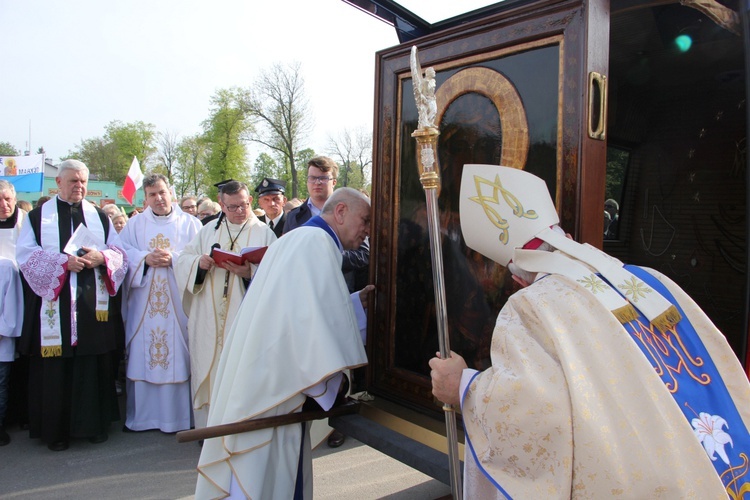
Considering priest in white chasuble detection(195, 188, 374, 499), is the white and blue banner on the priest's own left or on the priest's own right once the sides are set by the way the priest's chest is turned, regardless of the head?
on the priest's own left

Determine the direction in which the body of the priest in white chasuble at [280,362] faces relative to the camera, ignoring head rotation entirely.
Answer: to the viewer's right

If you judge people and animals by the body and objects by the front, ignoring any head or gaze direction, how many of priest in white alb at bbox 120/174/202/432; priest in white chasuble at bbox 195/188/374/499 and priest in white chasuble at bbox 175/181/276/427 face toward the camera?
2

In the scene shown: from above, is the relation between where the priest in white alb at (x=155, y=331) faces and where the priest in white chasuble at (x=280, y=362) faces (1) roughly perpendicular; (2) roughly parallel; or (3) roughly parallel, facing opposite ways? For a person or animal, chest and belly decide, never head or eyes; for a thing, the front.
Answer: roughly perpendicular

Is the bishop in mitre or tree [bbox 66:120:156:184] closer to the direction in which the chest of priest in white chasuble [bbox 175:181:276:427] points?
the bishop in mitre

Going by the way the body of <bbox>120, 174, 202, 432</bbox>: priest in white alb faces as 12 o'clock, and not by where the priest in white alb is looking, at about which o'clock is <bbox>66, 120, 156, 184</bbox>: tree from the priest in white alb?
The tree is roughly at 6 o'clock from the priest in white alb.

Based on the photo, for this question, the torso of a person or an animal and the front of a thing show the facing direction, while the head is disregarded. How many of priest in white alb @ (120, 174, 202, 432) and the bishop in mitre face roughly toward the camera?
1

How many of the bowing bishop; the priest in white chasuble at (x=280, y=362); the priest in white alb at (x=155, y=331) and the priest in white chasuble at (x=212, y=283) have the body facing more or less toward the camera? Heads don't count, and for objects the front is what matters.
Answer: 2

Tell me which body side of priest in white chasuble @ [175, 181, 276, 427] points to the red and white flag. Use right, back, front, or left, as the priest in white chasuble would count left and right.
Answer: back
